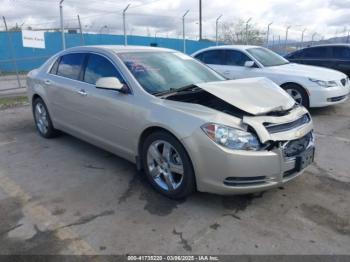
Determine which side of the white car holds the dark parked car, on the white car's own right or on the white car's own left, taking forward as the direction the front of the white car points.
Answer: on the white car's own left

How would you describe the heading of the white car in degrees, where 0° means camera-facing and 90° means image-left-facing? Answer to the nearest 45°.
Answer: approximately 315°
